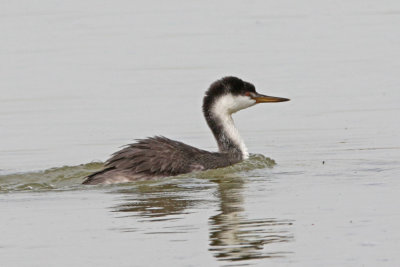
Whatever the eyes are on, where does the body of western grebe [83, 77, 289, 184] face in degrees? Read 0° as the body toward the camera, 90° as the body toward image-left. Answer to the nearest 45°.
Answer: approximately 270°
